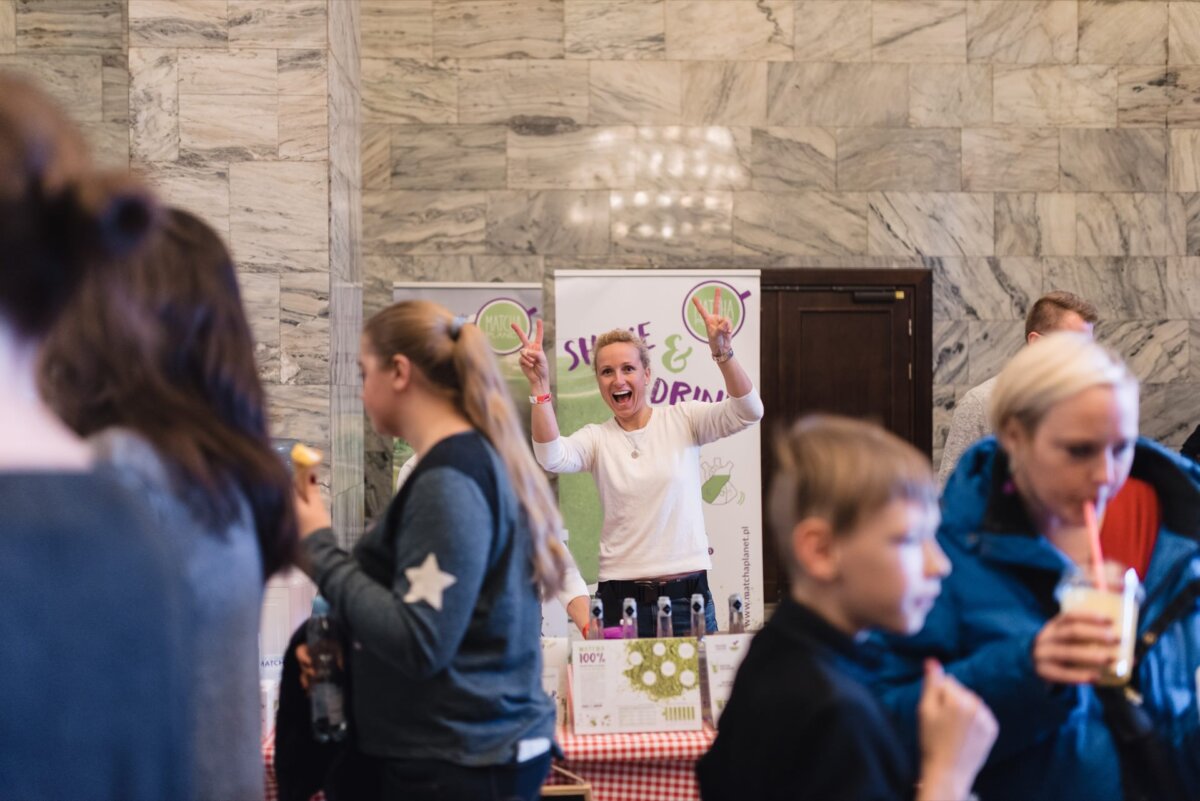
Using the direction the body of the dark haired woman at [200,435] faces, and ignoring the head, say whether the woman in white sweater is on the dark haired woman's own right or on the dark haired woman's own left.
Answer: on the dark haired woman's own right

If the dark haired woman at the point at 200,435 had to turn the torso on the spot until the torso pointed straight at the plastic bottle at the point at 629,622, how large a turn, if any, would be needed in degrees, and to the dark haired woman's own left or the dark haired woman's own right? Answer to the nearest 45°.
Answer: approximately 90° to the dark haired woman's own right

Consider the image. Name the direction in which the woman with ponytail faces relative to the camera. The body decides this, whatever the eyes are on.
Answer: to the viewer's left

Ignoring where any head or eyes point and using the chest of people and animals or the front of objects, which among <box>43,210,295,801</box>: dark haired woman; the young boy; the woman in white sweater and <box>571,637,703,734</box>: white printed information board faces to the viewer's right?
the young boy

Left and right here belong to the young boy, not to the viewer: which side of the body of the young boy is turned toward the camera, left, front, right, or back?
right

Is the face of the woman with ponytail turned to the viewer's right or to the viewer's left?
to the viewer's left

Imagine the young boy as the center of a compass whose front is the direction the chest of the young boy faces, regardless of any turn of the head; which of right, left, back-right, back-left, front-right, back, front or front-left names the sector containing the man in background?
left

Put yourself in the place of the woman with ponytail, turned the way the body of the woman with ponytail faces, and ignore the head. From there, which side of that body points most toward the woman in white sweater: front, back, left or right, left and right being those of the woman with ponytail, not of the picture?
right

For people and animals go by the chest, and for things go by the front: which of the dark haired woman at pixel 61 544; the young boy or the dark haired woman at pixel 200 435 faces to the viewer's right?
the young boy

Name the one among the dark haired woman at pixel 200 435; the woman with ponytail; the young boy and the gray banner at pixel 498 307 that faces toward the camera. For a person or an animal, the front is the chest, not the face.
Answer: the gray banner

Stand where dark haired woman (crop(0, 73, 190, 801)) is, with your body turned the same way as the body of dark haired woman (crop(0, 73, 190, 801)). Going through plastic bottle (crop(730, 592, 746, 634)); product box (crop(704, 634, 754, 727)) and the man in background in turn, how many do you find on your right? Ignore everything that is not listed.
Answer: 3

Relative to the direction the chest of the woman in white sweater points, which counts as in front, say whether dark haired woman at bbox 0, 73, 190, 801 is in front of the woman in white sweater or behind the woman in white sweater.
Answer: in front

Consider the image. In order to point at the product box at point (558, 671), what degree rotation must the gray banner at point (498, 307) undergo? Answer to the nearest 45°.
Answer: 0° — it already faces it

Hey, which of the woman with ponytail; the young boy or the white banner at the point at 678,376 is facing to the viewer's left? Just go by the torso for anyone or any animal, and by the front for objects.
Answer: the woman with ponytail
